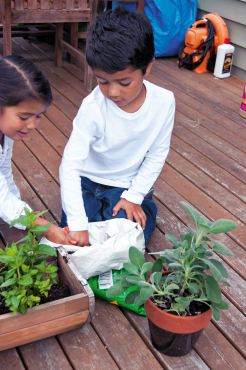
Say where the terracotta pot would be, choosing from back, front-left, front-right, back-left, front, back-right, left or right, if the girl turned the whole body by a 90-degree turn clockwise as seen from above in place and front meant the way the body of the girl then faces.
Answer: left

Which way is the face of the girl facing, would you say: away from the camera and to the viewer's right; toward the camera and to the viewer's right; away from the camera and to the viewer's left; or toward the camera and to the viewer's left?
toward the camera and to the viewer's right

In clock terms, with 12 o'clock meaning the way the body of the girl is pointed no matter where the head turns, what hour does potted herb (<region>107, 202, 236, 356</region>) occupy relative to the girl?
The potted herb is roughly at 12 o'clock from the girl.

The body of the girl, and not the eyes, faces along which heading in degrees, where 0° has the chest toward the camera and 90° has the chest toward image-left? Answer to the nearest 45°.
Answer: approximately 315°

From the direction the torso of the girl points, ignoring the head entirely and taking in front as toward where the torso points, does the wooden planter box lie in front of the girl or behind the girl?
in front

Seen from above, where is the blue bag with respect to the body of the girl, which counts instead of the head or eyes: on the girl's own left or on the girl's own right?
on the girl's own left

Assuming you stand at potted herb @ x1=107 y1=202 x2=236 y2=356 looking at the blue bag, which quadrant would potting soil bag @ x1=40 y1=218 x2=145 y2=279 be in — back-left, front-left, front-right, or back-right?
front-left
